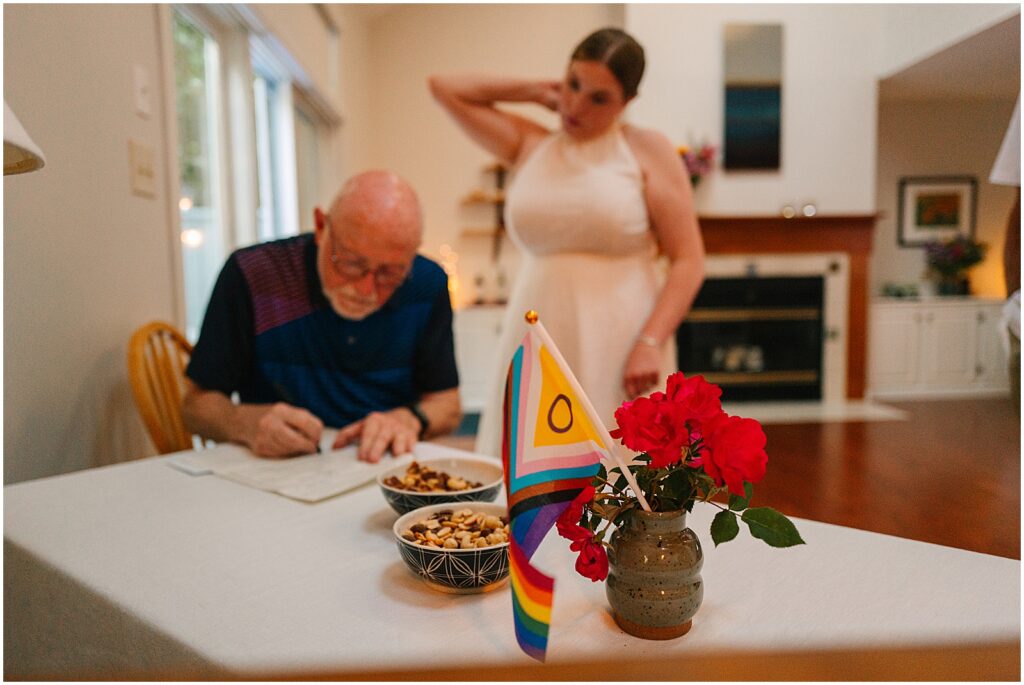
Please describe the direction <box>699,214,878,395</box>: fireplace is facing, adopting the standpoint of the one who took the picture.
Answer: facing the viewer

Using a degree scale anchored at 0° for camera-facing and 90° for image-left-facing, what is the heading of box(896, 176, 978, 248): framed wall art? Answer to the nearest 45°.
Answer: approximately 0°

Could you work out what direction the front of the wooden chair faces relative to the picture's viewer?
facing the viewer and to the right of the viewer

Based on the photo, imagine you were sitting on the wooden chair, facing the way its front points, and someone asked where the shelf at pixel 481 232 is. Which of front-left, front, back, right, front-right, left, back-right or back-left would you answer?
left

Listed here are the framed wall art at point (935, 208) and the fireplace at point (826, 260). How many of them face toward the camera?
2

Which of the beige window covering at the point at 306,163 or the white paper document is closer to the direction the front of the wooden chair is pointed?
the white paper document

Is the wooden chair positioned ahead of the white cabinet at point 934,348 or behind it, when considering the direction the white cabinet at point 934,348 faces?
ahead

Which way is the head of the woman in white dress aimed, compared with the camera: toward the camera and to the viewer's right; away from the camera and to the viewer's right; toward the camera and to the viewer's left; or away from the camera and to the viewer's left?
toward the camera and to the viewer's left

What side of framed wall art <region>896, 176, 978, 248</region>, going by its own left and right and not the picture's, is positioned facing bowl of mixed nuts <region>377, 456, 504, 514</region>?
front

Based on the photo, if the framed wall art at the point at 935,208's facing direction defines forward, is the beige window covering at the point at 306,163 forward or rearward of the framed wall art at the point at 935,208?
forward

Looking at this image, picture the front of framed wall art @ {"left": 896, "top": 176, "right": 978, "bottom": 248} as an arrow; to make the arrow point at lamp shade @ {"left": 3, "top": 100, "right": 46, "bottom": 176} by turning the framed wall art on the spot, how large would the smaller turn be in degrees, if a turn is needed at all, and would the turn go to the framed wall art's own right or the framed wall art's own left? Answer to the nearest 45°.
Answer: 0° — it already faces it

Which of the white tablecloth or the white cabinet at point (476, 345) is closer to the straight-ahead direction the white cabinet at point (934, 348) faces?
the white tablecloth

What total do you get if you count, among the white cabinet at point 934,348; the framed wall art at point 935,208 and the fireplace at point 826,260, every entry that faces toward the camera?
3

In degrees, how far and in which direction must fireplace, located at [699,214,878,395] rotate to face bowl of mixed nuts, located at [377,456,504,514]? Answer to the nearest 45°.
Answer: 0° — it already faces it

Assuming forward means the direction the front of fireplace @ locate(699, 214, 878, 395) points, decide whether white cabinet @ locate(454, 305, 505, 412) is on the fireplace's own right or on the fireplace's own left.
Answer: on the fireplace's own right
